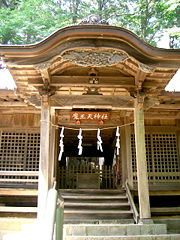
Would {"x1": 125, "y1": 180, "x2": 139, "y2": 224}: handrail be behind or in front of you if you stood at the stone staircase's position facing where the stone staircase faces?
behind

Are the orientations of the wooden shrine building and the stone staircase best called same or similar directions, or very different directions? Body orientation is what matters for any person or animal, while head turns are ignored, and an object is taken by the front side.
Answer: same or similar directions

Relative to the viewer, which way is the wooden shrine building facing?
toward the camera

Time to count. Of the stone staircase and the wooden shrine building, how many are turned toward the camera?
2

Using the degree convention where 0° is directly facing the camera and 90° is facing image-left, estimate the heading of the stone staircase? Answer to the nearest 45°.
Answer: approximately 0°

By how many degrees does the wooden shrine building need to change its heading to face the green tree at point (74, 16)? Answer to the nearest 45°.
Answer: approximately 180°

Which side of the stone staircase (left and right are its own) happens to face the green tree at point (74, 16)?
back
